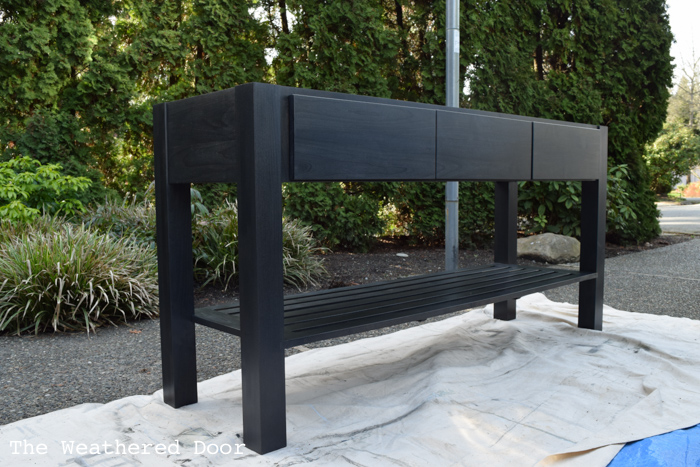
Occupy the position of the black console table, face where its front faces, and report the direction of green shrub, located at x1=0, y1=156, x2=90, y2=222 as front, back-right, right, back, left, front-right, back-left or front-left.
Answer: back

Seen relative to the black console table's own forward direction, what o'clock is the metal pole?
The metal pole is roughly at 8 o'clock from the black console table.

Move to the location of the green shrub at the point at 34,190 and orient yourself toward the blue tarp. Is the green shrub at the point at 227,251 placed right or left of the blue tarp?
left

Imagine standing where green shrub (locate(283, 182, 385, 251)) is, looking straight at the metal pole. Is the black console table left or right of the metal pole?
right

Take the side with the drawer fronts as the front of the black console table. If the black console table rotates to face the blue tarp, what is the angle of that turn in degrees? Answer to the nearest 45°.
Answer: approximately 45° to its left

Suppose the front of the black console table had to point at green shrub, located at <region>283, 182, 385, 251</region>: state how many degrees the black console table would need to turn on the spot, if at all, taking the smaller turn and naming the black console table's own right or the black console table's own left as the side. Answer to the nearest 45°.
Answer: approximately 135° to the black console table's own left

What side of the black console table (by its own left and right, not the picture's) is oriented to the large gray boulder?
left

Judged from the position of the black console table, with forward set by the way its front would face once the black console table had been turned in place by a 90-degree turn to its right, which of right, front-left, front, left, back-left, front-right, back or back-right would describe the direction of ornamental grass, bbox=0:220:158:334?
right

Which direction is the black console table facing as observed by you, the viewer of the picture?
facing the viewer and to the right of the viewer

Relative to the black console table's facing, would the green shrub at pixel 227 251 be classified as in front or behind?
behind

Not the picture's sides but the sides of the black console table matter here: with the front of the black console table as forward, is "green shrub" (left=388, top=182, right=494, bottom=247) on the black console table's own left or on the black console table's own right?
on the black console table's own left
